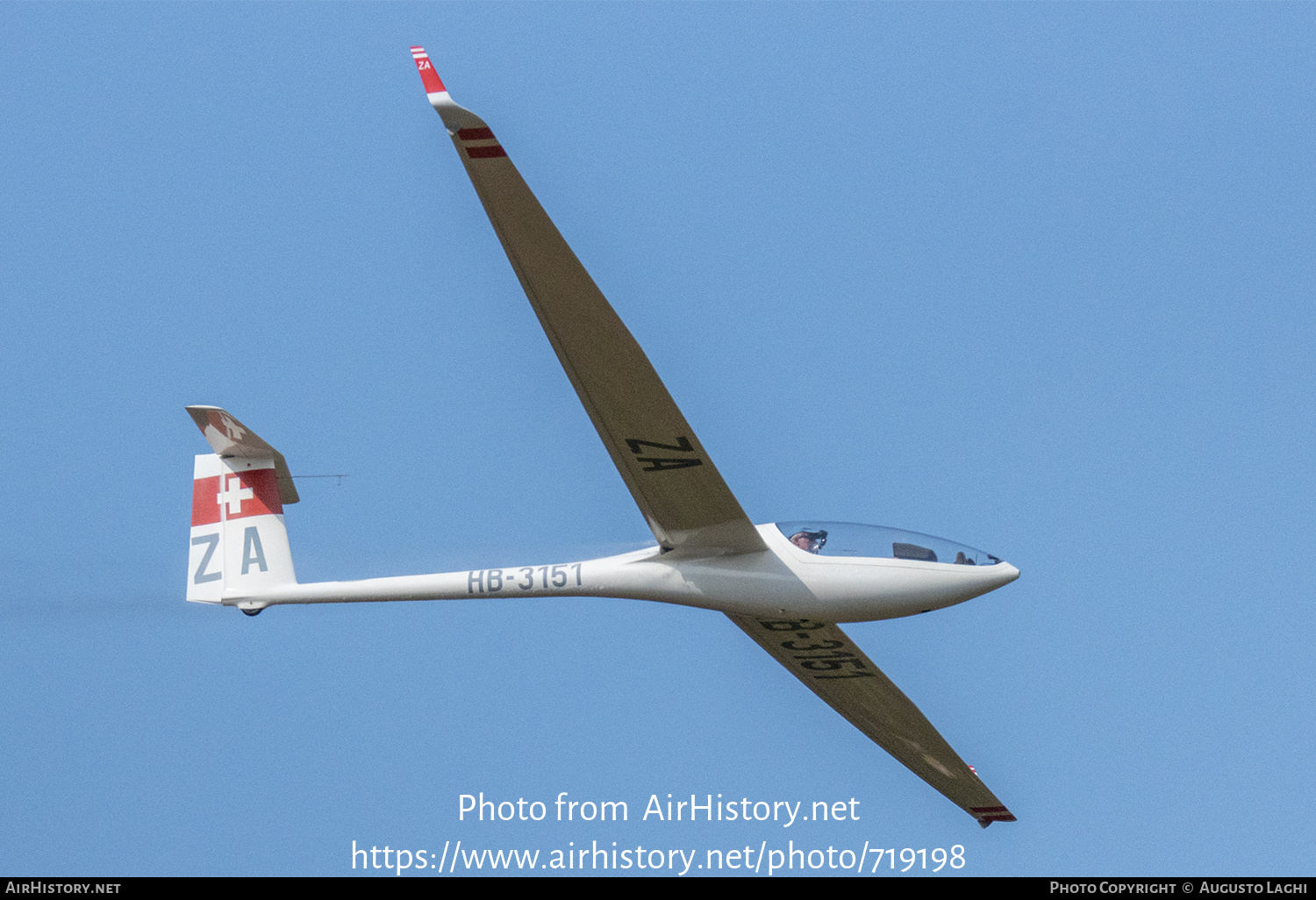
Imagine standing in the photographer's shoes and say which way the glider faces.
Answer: facing to the right of the viewer
